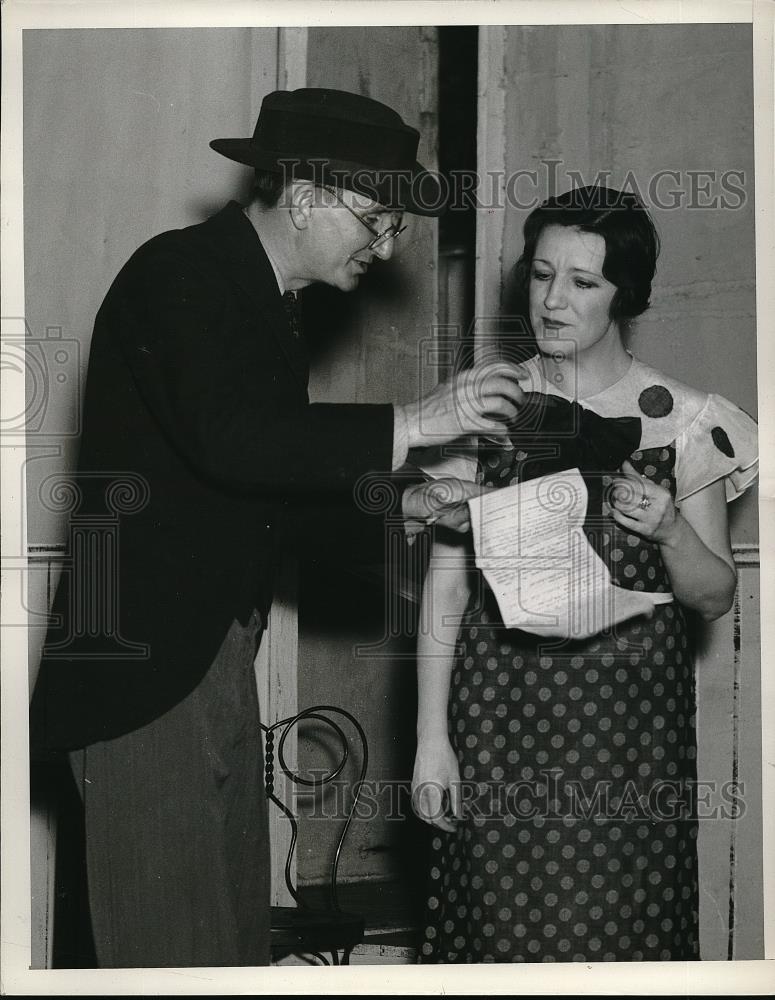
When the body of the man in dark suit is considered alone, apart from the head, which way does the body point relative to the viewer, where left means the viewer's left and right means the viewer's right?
facing to the right of the viewer

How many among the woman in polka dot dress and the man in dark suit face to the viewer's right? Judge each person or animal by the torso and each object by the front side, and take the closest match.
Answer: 1

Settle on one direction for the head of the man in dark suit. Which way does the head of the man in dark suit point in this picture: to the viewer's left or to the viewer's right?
to the viewer's right

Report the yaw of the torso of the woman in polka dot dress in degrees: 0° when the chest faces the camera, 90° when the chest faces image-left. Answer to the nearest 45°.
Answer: approximately 45°

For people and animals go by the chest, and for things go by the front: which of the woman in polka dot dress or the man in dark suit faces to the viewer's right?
the man in dark suit

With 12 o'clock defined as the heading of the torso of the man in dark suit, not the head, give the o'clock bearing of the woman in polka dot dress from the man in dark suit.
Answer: The woman in polka dot dress is roughly at 12 o'clock from the man in dark suit.

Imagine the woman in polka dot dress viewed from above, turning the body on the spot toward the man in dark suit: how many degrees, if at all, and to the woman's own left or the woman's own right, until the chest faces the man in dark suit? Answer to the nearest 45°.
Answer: approximately 45° to the woman's own right
